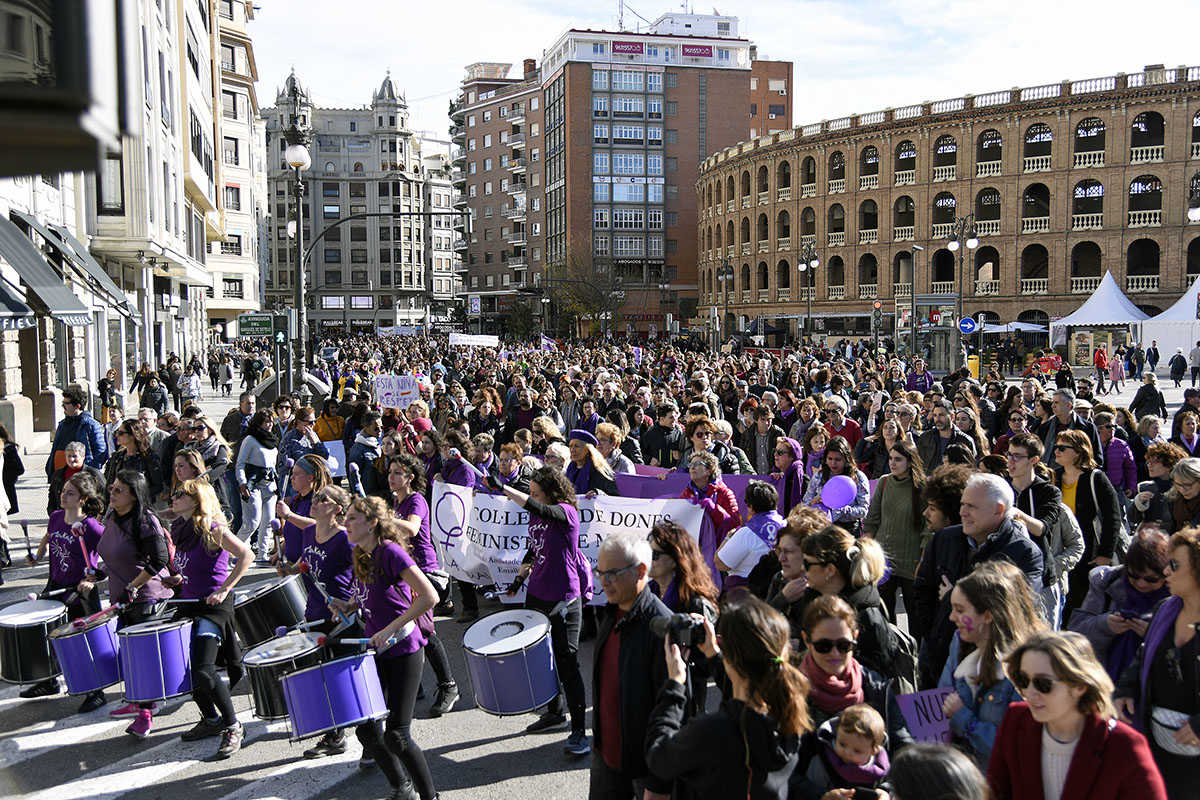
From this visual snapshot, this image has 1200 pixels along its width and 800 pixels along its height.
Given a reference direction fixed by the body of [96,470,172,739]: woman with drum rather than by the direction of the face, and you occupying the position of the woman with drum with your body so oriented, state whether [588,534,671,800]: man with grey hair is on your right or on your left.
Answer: on your left

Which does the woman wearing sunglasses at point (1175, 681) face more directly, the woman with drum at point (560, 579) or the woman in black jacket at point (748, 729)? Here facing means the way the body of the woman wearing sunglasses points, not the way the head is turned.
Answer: the woman in black jacket

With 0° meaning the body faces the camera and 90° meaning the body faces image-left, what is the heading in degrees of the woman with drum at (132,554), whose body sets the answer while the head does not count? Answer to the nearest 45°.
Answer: approximately 45°

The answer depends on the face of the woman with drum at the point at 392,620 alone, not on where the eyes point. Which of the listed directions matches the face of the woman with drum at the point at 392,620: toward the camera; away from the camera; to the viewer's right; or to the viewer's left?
to the viewer's left

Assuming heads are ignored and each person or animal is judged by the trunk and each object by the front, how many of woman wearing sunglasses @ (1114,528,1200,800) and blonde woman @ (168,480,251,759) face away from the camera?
0

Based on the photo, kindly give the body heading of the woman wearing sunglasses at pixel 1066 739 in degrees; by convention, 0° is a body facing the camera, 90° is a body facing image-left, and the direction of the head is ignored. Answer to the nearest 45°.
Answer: approximately 45°

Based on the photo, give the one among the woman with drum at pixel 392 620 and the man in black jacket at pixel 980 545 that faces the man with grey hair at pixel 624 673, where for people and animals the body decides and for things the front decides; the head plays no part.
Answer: the man in black jacket

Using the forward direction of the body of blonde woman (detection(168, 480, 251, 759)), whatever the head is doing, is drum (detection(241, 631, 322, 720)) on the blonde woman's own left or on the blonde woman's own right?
on the blonde woman's own left

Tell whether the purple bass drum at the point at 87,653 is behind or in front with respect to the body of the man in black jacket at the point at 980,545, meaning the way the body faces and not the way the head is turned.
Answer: in front

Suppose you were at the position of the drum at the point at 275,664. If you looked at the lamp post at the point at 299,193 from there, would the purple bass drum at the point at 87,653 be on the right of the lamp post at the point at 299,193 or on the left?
left

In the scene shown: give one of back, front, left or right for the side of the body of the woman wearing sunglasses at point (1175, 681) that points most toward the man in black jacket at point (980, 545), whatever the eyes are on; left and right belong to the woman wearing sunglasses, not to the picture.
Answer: right

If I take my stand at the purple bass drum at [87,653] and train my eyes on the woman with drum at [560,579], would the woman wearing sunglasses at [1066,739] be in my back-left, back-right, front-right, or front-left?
front-right

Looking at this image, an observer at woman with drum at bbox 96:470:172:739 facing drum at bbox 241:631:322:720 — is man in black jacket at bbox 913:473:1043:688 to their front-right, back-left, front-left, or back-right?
front-left
